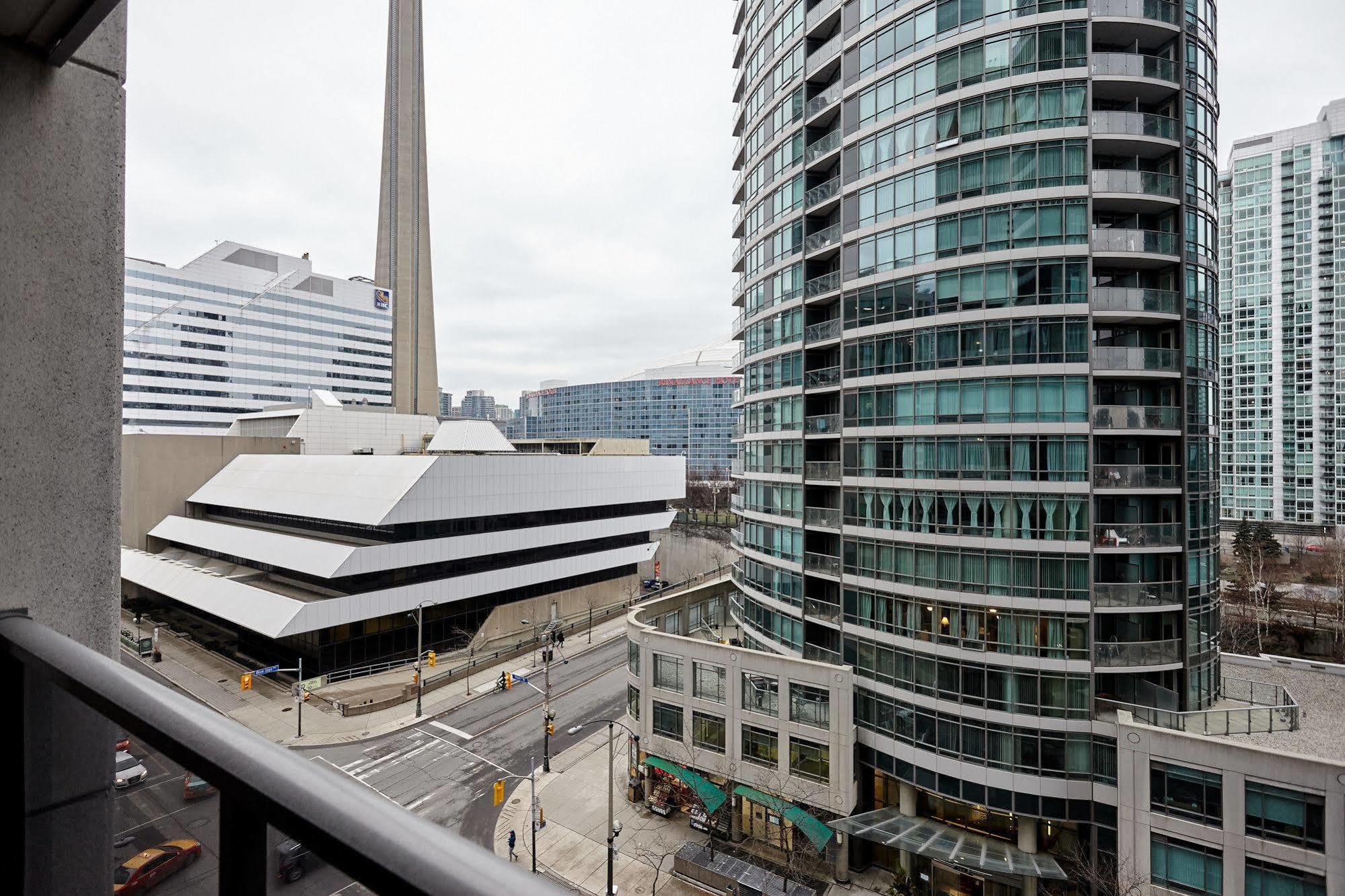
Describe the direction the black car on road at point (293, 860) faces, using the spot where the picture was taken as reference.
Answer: facing away from the viewer and to the right of the viewer

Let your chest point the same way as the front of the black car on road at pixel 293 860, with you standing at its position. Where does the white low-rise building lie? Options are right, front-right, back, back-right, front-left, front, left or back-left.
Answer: front-left

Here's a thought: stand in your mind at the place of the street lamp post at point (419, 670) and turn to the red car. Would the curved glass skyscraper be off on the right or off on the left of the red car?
left
